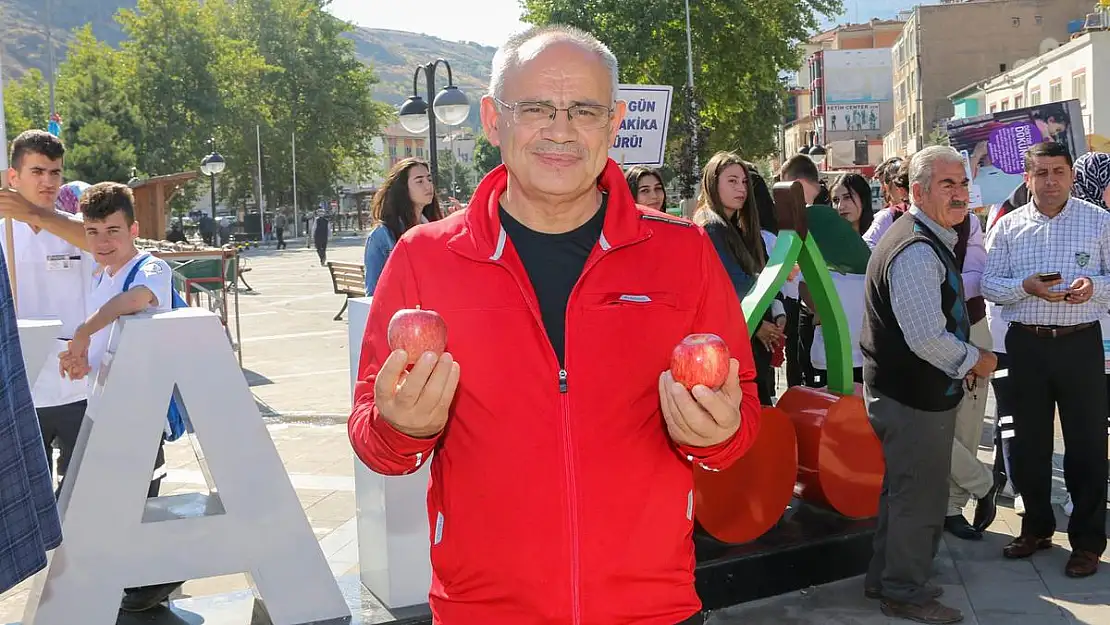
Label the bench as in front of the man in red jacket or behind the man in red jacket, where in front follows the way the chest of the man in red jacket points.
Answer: behind

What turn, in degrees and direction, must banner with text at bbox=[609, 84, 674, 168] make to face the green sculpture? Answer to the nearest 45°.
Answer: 0° — it already faces it

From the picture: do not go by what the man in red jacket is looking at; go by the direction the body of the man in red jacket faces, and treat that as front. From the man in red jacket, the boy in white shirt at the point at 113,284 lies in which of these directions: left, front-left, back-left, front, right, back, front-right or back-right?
back-right

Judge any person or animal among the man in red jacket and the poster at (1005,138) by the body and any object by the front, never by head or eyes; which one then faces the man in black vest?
the poster

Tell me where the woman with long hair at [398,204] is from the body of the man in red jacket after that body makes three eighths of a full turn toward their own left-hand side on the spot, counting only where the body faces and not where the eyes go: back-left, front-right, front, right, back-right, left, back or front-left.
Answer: front-left

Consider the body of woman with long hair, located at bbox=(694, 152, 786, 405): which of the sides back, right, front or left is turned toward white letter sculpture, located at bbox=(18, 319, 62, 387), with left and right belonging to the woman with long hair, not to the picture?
right

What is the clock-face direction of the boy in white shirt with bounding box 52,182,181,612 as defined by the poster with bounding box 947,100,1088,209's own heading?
The boy in white shirt is roughly at 1 o'clock from the poster.

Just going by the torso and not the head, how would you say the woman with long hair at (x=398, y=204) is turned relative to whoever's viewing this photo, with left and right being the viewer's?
facing the viewer and to the right of the viewer

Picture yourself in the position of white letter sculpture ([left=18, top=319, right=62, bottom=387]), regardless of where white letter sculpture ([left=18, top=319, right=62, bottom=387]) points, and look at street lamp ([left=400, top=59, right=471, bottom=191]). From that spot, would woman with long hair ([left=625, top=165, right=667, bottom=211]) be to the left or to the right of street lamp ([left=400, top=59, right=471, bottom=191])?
right
